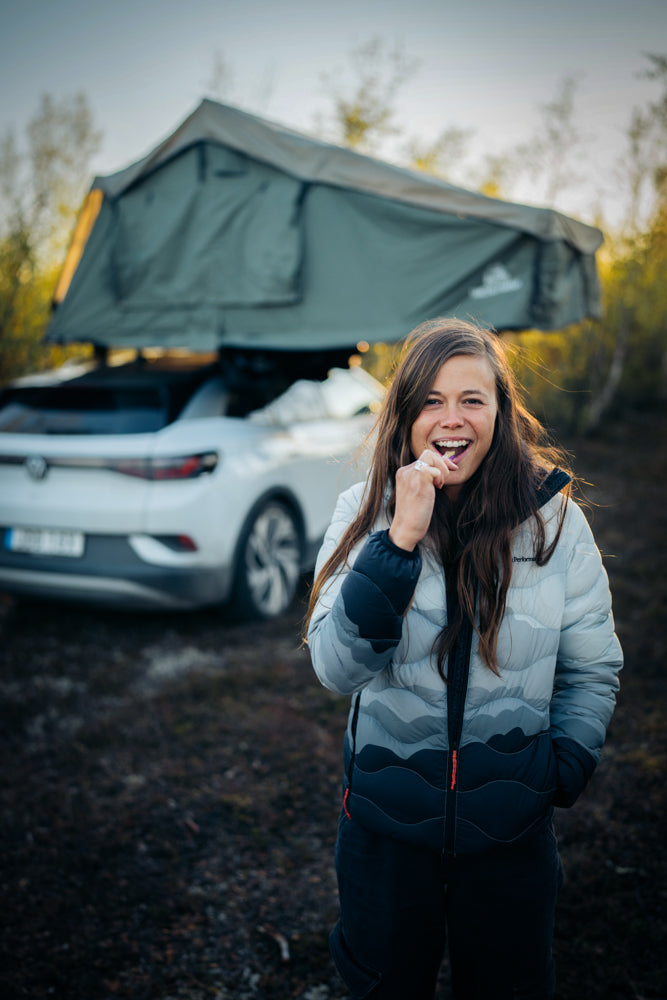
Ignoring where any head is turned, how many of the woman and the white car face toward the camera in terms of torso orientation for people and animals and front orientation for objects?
1

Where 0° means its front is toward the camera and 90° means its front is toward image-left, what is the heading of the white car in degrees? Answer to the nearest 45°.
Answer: approximately 225°

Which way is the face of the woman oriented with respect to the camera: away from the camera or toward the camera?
toward the camera

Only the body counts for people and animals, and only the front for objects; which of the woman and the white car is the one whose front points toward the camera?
the woman

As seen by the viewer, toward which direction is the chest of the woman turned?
toward the camera

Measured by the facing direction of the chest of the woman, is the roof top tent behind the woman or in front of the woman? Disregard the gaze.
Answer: behind
